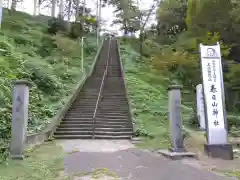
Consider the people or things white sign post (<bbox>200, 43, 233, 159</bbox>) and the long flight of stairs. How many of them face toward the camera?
2

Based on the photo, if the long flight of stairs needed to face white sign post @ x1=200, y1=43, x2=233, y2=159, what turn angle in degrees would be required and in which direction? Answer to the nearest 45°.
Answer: approximately 45° to its left

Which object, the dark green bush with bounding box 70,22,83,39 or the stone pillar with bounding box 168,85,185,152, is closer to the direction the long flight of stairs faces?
the stone pillar

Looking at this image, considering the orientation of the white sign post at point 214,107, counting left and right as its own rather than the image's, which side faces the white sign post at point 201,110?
back

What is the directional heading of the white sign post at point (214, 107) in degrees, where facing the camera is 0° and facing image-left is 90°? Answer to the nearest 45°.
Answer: approximately 0°

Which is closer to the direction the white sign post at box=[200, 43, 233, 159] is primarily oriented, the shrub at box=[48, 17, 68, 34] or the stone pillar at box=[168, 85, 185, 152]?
the stone pillar

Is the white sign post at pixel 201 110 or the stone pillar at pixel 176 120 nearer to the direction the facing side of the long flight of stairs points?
the stone pillar

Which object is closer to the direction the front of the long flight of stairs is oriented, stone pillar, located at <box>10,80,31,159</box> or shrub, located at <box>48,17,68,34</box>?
the stone pillar

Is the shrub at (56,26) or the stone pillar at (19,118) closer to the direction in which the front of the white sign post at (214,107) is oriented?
the stone pillar

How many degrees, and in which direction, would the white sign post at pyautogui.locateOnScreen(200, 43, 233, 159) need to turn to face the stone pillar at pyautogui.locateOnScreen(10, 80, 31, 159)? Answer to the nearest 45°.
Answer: approximately 45° to its right
